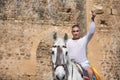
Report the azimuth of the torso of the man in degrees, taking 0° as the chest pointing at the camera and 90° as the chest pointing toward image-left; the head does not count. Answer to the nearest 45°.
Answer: approximately 0°

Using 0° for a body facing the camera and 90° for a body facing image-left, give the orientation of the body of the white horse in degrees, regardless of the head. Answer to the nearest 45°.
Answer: approximately 45°
